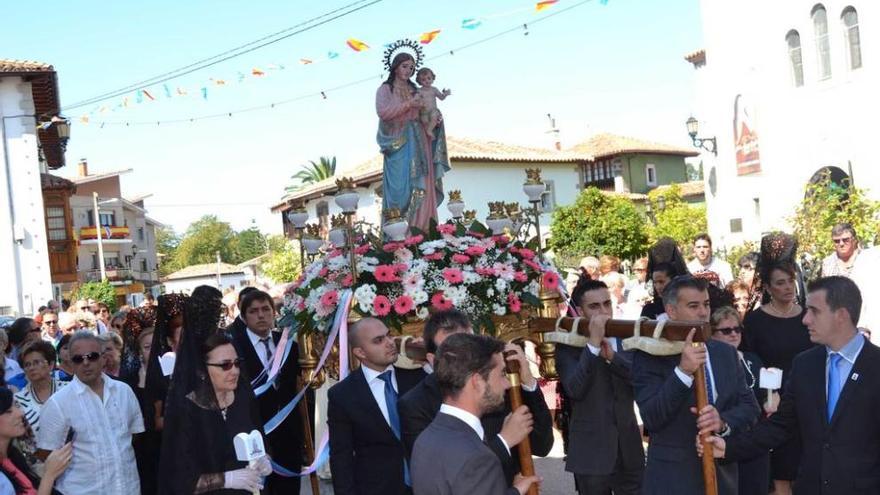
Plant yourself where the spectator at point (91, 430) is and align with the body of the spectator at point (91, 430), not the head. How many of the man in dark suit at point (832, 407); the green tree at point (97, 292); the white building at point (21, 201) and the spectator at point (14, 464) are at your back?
2

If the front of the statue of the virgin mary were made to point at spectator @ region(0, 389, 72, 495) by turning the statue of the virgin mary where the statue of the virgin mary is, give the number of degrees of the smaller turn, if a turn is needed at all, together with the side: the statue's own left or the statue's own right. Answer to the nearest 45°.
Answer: approximately 90° to the statue's own right

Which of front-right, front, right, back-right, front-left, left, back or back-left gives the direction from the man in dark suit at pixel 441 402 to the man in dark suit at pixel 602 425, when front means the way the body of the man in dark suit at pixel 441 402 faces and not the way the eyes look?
left

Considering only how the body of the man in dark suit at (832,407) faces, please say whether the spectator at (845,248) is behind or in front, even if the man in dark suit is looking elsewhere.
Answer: behind

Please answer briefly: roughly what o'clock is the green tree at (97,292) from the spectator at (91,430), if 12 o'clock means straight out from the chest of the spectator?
The green tree is roughly at 6 o'clock from the spectator.

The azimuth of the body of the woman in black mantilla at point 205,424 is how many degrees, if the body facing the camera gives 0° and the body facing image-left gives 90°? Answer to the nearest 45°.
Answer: approximately 315°

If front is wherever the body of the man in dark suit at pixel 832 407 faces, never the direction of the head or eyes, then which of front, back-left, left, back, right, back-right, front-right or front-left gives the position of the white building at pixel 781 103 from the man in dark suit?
back-right

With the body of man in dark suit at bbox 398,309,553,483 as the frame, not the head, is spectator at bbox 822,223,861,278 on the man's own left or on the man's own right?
on the man's own left

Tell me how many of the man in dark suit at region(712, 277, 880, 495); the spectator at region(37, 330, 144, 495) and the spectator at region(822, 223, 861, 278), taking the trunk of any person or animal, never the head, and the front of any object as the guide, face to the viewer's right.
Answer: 0

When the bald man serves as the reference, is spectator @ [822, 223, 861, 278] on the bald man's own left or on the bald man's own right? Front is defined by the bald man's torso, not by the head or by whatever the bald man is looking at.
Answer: on the bald man's own left

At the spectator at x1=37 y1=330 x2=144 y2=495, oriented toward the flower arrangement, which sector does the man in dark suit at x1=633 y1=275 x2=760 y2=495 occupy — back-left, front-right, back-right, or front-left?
front-right

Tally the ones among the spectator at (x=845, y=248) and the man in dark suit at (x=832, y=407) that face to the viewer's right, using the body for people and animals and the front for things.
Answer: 0
